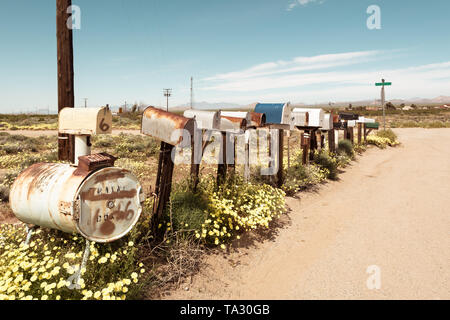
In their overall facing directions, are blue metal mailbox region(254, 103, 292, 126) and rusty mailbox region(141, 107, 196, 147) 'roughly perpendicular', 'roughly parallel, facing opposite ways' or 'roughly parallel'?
roughly parallel

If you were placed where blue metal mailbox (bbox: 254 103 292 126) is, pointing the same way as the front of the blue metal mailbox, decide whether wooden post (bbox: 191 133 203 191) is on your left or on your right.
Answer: on your right

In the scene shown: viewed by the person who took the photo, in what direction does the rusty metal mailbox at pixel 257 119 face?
facing the viewer and to the right of the viewer

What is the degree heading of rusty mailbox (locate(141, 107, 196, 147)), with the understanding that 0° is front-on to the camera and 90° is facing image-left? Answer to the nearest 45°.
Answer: approximately 315°
